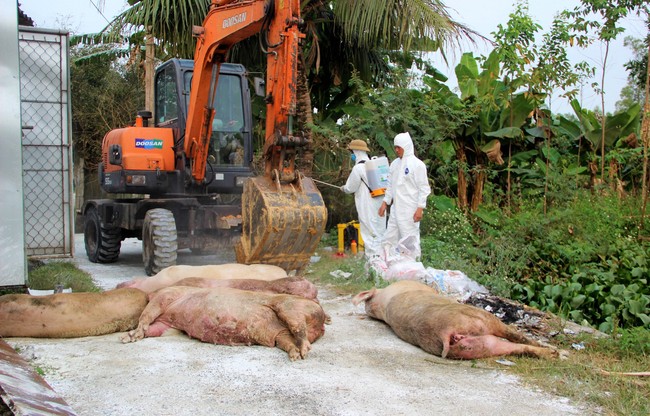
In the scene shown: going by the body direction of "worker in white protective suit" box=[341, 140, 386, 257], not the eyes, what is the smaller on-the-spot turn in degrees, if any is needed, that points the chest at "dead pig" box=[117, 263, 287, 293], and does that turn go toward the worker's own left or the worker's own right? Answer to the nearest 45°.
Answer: approximately 45° to the worker's own left

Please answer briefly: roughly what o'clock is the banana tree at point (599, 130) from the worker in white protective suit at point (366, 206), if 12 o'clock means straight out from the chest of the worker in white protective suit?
The banana tree is roughly at 5 o'clock from the worker in white protective suit.

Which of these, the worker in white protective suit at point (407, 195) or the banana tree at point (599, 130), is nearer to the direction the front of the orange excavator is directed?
the worker in white protective suit

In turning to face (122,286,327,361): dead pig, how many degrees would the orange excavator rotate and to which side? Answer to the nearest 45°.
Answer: approximately 45° to its right

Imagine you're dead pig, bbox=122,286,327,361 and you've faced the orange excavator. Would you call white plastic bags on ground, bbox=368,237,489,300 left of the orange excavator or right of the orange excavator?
right

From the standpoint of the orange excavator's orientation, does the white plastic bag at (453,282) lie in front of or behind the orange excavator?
in front

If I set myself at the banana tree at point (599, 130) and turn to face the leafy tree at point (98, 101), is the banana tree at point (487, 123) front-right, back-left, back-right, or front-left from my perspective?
front-left

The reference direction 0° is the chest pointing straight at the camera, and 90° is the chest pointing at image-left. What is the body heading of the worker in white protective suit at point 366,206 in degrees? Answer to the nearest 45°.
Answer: approximately 90°

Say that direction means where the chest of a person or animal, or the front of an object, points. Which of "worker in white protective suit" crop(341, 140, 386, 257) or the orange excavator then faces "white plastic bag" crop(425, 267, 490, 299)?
the orange excavator

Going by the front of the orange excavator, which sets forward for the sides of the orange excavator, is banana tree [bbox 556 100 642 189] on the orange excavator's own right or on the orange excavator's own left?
on the orange excavator's own left

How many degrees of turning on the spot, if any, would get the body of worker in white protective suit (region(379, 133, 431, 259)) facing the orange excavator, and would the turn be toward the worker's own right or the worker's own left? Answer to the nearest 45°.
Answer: approximately 45° to the worker's own right

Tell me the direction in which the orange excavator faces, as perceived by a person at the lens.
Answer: facing the viewer and to the right of the viewer

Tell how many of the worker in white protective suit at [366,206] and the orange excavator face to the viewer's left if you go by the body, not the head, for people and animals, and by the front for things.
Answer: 1

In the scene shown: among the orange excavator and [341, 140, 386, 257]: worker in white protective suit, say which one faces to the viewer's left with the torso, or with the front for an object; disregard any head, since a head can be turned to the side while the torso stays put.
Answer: the worker in white protective suit
